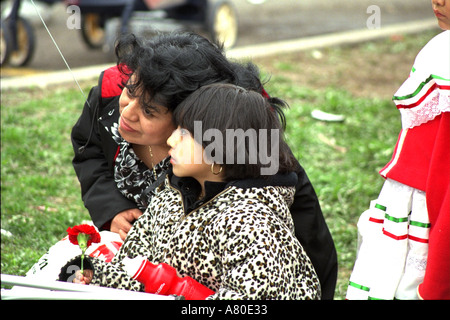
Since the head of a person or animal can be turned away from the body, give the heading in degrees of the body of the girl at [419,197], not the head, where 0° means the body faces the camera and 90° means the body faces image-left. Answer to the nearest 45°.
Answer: approximately 45°

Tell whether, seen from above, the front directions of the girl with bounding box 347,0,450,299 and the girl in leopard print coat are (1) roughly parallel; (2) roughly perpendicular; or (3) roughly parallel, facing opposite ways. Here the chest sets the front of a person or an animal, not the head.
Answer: roughly parallel

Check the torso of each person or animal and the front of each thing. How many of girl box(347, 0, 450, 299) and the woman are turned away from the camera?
0

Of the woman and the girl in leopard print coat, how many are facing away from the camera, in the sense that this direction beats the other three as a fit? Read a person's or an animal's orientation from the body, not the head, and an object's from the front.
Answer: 0

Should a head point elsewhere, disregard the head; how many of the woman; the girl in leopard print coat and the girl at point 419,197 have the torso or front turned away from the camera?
0

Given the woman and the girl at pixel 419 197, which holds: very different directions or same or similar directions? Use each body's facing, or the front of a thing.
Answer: same or similar directions

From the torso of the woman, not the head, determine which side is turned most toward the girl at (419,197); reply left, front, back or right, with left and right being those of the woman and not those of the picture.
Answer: left

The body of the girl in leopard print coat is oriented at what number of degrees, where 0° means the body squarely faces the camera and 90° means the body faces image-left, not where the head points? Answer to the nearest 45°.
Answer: approximately 45°
